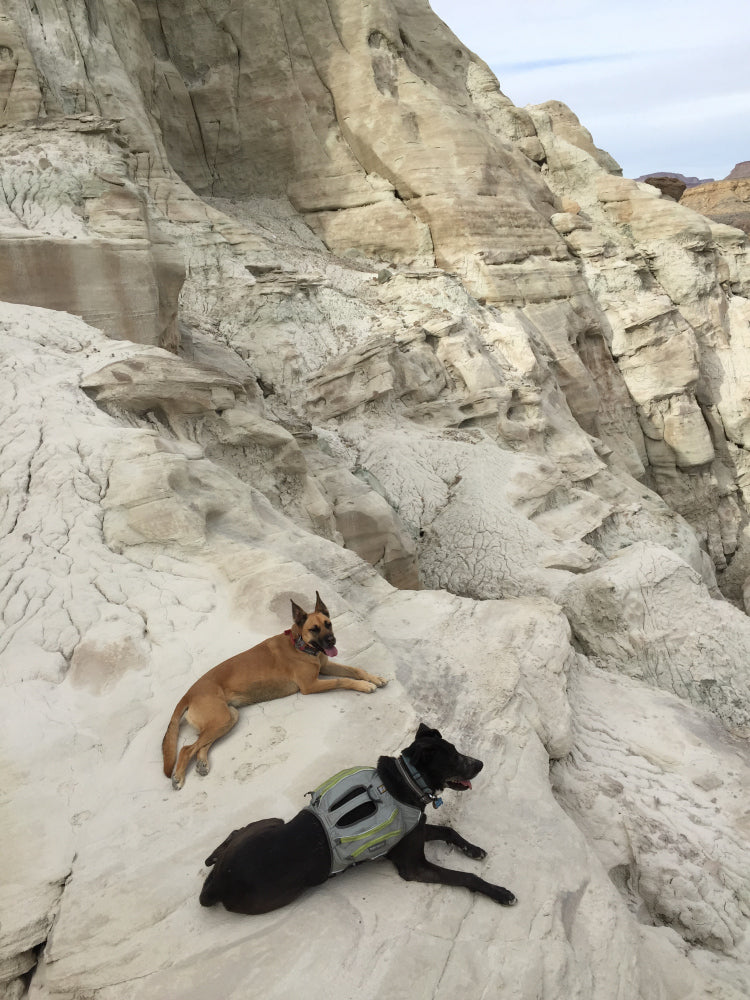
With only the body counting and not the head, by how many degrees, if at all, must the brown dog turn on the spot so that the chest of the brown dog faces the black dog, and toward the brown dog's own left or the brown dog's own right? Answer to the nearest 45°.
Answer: approximately 90° to the brown dog's own right

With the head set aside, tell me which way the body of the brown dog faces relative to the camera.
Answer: to the viewer's right

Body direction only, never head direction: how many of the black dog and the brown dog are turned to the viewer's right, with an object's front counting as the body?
2

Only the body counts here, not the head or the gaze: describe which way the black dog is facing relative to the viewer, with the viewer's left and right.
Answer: facing to the right of the viewer

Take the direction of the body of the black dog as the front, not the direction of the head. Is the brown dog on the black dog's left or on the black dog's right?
on the black dog's left
